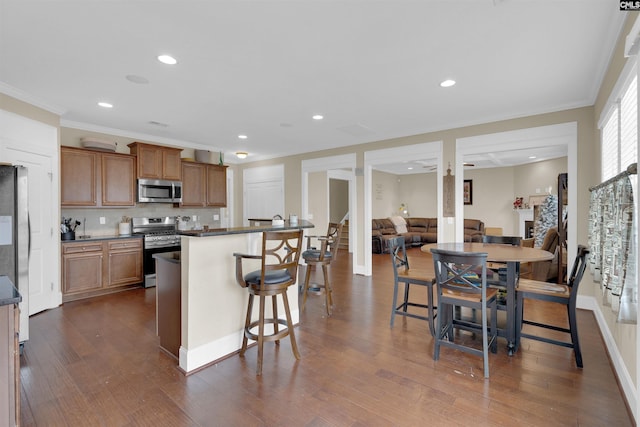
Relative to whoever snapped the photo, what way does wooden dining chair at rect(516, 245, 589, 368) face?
facing to the left of the viewer

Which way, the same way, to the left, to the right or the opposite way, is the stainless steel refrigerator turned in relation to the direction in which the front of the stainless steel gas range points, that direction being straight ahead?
to the left

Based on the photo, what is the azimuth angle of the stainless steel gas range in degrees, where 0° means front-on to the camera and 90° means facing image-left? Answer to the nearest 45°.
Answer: approximately 0°

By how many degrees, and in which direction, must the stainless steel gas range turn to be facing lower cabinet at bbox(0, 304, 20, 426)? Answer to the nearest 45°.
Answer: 0° — it already faces it

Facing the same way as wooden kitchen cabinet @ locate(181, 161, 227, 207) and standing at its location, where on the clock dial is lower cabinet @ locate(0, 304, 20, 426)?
The lower cabinet is roughly at 2 o'clock from the wooden kitchen cabinet.

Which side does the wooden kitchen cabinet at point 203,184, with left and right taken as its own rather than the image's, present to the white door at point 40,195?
right

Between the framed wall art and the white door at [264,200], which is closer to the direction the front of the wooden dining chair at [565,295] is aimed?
the white door
